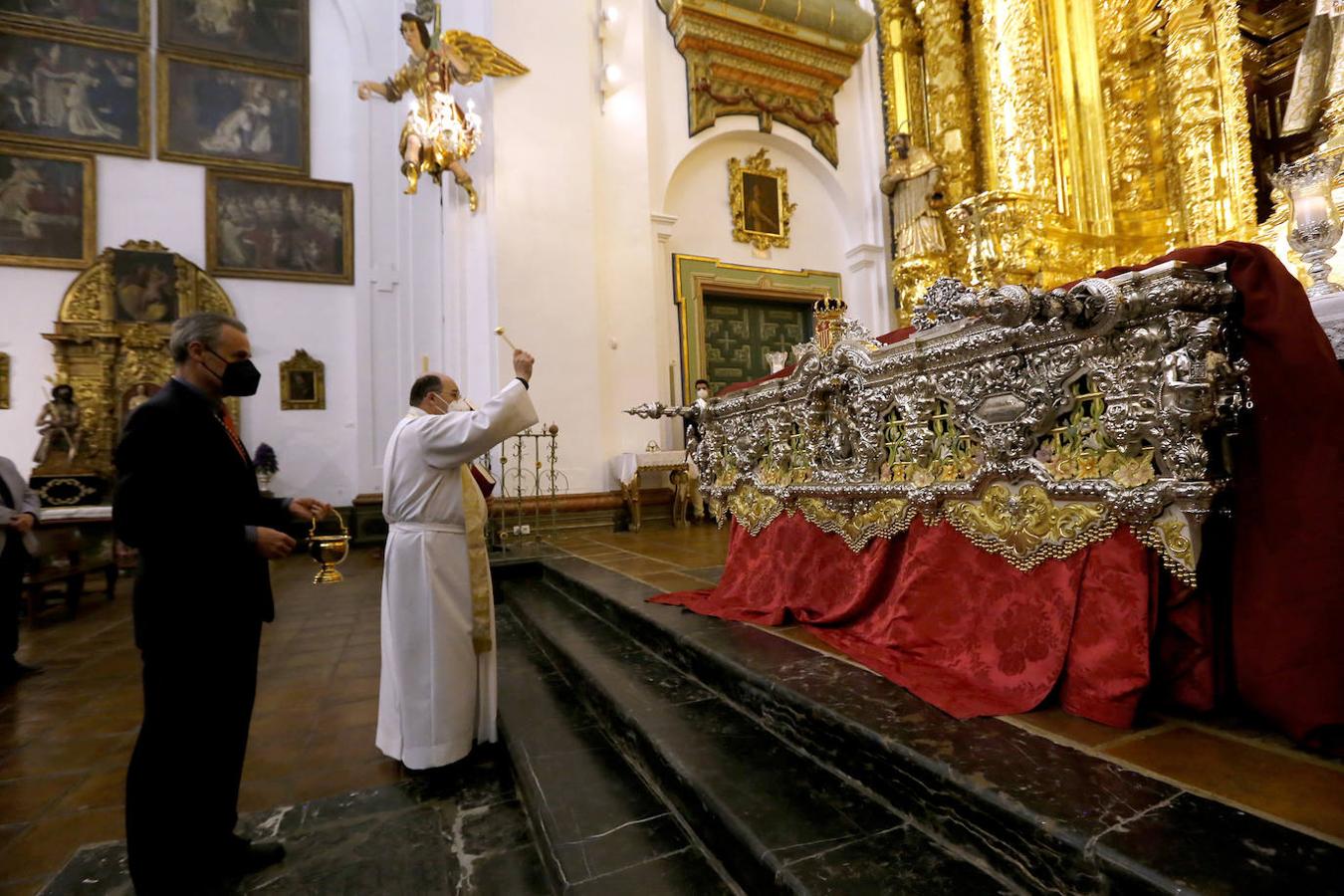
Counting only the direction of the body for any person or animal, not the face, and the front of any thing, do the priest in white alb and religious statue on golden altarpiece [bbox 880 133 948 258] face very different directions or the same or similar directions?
very different directions

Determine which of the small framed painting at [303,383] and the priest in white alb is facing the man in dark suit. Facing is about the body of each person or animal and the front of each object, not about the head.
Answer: the small framed painting

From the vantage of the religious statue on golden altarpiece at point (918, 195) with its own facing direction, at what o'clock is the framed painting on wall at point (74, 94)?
The framed painting on wall is roughly at 1 o'clock from the religious statue on golden altarpiece.

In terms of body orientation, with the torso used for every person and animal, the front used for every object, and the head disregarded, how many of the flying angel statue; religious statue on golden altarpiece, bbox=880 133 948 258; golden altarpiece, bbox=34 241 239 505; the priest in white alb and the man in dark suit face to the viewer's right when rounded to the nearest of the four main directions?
2

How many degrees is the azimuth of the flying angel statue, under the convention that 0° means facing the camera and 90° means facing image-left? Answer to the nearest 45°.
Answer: approximately 45°

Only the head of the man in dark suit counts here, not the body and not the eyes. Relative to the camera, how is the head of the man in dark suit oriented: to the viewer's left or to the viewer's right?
to the viewer's right

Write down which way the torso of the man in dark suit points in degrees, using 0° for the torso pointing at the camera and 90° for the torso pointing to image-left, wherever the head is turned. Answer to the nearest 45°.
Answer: approximately 270°

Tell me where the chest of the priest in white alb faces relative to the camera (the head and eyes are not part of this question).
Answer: to the viewer's right

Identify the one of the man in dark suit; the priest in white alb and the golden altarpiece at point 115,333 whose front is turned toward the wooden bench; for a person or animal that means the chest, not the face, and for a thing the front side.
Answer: the golden altarpiece

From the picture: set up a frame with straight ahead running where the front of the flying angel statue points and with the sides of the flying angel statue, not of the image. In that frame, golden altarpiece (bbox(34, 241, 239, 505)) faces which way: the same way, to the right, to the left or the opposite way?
to the left

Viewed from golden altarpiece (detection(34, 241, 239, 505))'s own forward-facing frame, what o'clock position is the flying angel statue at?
The flying angel statue is roughly at 11 o'clock from the golden altarpiece.

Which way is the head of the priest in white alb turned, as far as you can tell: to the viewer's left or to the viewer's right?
to the viewer's right

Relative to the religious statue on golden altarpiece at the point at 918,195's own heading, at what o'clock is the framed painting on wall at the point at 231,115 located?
The framed painting on wall is roughly at 1 o'clock from the religious statue on golden altarpiece.
